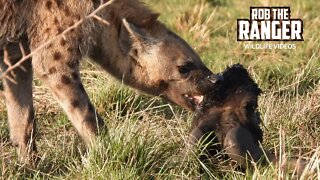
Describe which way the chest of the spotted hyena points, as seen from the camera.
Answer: to the viewer's right

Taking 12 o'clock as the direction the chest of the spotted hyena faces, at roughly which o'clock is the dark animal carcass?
The dark animal carcass is roughly at 1 o'clock from the spotted hyena.
